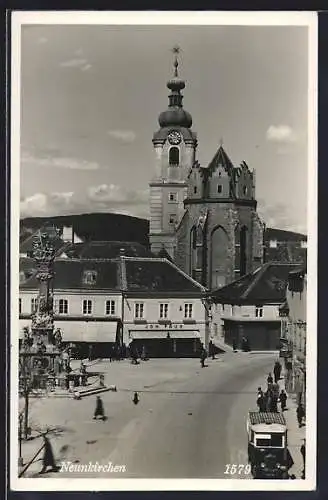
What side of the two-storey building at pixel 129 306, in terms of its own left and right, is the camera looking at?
front
